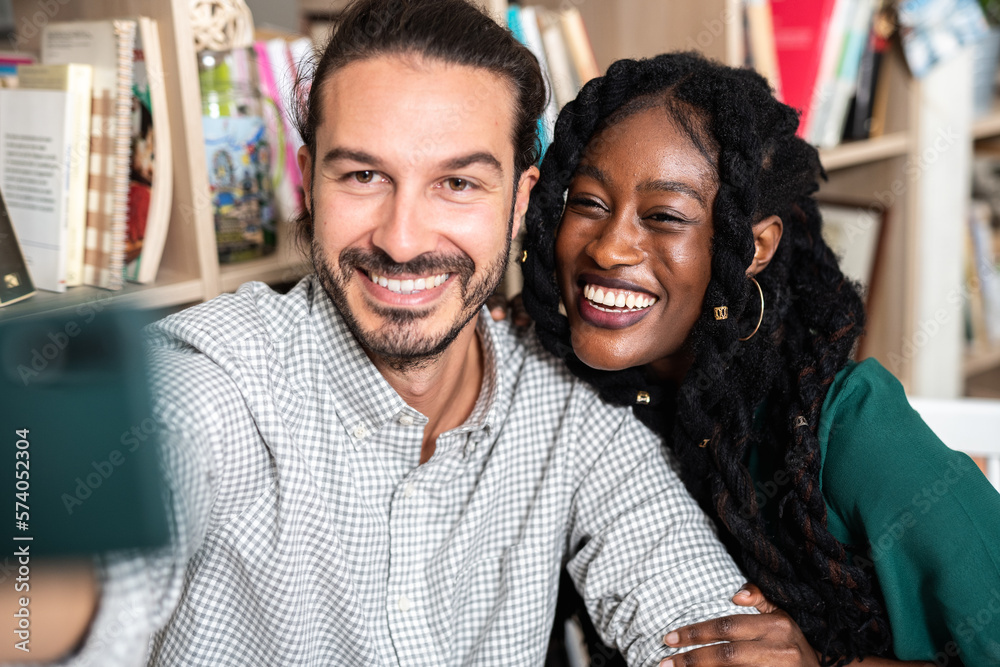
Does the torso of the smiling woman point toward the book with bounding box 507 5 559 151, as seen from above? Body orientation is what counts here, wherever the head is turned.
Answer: no

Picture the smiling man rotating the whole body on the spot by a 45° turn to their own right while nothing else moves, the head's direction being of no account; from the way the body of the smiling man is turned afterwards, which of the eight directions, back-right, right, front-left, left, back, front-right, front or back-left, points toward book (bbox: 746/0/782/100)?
back

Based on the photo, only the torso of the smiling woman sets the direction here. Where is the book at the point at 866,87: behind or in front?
behind

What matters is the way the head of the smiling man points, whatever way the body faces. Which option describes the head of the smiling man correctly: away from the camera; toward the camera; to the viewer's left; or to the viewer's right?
toward the camera

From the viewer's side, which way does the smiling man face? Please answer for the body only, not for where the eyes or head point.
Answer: toward the camera

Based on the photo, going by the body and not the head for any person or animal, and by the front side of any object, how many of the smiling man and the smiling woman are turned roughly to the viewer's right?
0

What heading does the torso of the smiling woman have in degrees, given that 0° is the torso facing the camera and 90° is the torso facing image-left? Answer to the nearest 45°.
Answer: approximately 45°

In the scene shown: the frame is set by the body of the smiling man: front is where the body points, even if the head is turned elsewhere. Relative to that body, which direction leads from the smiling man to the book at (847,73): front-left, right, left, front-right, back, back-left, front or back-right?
back-left

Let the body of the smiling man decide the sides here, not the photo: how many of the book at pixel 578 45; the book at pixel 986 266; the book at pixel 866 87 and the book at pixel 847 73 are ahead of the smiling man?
0

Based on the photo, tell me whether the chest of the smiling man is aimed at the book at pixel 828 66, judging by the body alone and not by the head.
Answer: no

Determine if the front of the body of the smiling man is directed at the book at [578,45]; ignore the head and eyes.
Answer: no
